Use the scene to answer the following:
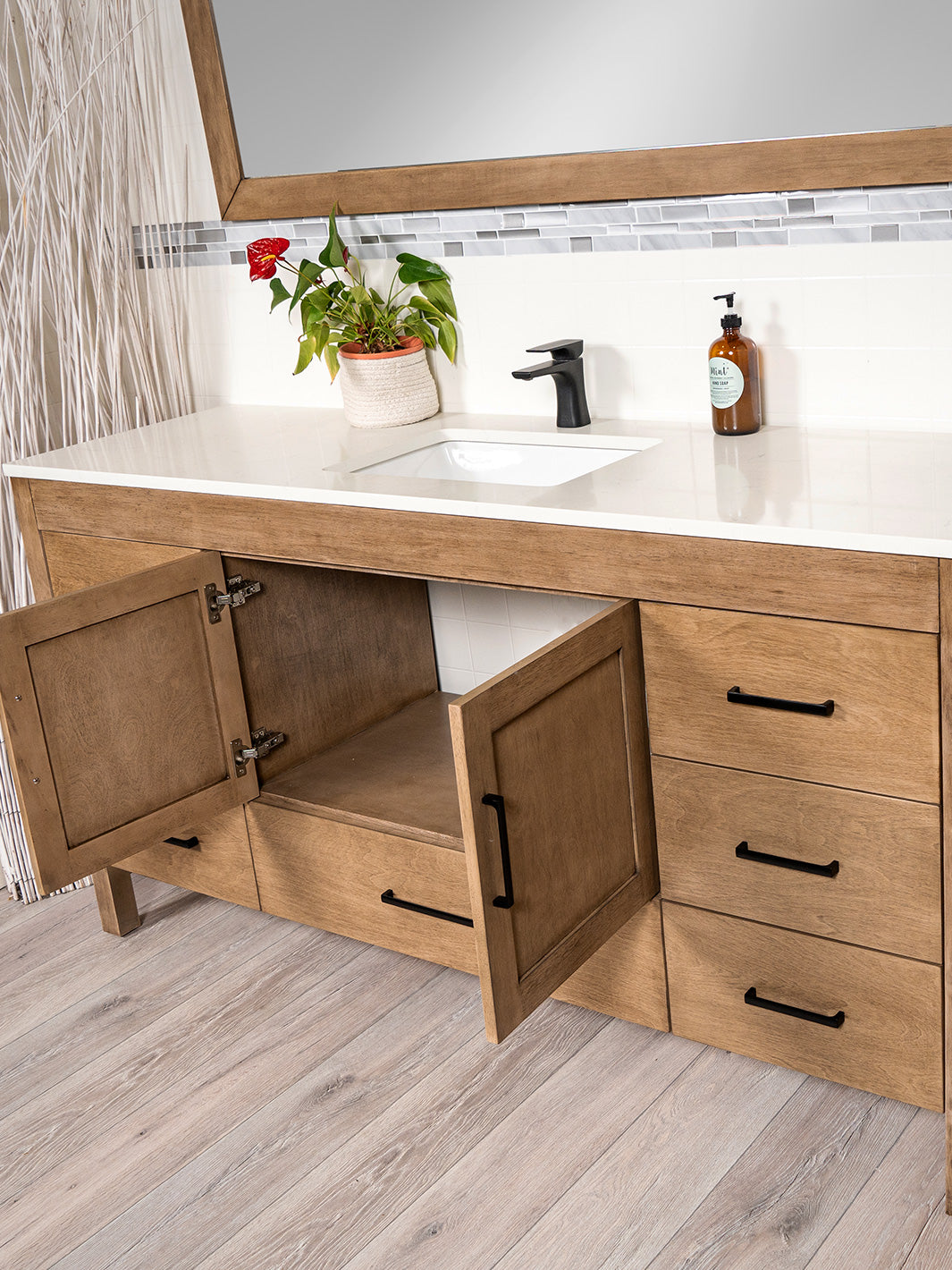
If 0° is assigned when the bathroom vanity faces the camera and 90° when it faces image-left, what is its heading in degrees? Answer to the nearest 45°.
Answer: approximately 45°

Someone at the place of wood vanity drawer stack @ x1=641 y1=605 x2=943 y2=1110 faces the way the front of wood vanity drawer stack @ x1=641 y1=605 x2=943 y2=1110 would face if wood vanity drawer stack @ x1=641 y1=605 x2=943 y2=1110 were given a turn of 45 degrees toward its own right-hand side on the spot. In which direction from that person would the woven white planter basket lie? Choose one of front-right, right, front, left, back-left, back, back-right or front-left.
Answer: front-right

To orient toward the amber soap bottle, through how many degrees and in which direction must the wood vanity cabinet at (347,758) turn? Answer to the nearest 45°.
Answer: approximately 135° to its left

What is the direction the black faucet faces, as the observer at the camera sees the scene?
facing the viewer and to the left of the viewer
